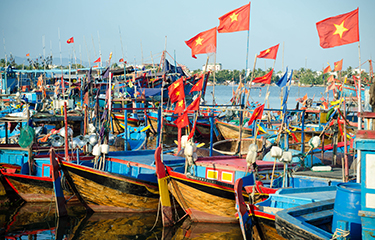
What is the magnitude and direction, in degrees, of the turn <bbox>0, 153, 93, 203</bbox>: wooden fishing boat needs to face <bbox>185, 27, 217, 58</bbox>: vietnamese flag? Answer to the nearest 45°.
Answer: approximately 90° to its left

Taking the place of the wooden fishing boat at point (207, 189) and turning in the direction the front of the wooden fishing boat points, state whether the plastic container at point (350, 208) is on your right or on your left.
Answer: on your left

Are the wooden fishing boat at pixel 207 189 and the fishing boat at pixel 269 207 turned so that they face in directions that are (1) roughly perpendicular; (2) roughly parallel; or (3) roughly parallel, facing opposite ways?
roughly parallel

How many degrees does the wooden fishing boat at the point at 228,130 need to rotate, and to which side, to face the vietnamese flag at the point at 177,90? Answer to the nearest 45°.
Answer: approximately 45° to its left

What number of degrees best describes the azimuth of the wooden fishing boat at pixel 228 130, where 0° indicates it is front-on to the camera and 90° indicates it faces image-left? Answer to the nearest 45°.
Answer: approximately 45°

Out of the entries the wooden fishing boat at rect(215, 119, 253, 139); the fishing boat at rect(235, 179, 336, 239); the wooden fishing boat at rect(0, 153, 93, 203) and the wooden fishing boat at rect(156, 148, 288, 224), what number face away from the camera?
0

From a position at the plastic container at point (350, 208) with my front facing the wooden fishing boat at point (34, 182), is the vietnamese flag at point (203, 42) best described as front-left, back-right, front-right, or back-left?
front-right

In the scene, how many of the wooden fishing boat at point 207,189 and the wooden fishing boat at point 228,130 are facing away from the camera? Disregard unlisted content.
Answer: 0

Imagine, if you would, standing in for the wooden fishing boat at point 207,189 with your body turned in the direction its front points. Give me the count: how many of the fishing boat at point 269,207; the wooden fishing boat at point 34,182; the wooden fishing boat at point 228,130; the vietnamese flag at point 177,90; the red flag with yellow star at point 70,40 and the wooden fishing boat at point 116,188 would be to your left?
1

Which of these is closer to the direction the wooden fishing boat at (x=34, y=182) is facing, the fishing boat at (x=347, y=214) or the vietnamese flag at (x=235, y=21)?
the fishing boat

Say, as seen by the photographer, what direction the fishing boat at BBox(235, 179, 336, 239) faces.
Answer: facing the viewer and to the left of the viewer

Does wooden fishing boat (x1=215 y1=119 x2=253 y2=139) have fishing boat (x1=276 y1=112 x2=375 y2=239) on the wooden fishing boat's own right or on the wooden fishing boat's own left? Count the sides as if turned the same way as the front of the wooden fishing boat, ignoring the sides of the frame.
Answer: on the wooden fishing boat's own left
